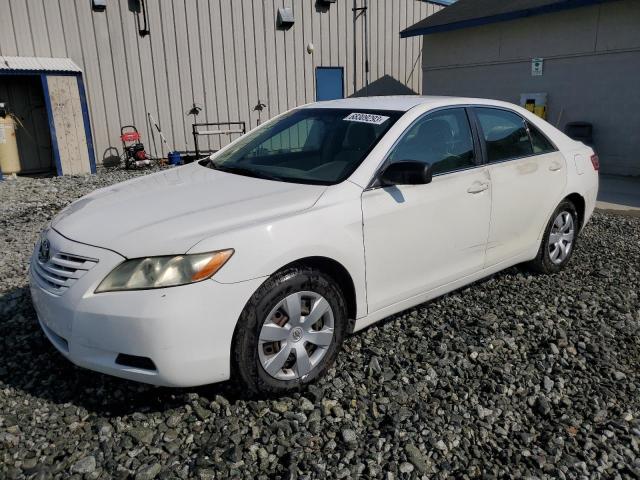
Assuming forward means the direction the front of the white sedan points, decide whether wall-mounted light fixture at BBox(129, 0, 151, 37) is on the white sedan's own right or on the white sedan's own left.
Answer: on the white sedan's own right

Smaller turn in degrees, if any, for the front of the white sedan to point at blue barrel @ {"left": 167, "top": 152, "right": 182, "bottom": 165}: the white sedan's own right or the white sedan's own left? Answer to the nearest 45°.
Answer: approximately 135° to the white sedan's own right

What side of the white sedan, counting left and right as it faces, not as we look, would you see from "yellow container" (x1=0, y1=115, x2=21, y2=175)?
right

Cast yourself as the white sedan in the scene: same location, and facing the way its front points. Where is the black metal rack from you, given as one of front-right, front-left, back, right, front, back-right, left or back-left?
back-right

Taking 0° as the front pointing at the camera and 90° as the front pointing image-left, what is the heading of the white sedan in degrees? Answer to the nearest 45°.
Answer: approximately 45°

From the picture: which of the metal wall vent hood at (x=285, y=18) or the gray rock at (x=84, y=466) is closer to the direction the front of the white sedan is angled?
the gray rock

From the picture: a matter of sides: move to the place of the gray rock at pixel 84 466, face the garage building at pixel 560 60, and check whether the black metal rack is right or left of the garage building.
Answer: left

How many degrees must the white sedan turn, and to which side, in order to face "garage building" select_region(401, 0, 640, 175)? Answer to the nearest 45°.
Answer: approximately 180°

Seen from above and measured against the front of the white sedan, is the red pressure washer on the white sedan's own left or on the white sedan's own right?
on the white sedan's own right

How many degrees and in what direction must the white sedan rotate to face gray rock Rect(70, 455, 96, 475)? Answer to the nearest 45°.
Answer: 0° — it already faces it
